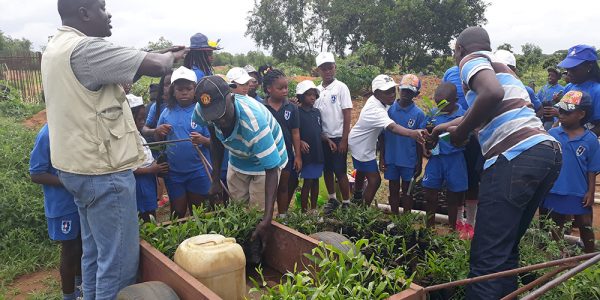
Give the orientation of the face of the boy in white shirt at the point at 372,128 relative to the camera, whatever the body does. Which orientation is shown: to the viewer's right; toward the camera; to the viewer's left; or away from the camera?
to the viewer's right

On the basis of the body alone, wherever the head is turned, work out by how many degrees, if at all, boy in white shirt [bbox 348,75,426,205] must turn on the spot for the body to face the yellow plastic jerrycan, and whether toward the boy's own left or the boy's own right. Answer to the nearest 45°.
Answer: approximately 90° to the boy's own right

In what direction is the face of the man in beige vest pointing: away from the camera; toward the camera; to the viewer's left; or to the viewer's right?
to the viewer's right

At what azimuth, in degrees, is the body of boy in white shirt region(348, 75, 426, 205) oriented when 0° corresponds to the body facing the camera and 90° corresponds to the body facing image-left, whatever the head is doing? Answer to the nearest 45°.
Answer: approximately 270°

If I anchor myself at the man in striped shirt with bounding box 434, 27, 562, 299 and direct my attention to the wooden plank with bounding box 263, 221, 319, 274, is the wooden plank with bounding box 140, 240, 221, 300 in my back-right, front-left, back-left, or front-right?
front-left

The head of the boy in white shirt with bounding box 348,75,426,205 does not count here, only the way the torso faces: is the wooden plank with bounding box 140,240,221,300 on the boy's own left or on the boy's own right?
on the boy's own right

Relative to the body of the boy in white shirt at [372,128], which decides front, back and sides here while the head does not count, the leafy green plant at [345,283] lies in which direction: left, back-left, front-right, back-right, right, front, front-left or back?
right

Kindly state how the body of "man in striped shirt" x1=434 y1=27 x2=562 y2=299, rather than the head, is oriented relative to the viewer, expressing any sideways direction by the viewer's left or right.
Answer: facing away from the viewer and to the left of the viewer

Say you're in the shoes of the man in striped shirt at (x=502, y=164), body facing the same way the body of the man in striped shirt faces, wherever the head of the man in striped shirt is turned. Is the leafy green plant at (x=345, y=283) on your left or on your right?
on your left

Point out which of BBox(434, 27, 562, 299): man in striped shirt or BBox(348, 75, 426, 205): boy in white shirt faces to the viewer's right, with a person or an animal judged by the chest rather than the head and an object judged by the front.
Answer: the boy in white shirt

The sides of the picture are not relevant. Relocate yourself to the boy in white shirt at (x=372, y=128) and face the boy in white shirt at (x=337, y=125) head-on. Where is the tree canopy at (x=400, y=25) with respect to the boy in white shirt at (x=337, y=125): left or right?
right

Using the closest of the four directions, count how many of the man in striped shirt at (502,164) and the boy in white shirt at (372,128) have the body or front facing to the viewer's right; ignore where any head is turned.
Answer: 1

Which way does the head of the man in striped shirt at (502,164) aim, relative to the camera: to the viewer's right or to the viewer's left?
to the viewer's left

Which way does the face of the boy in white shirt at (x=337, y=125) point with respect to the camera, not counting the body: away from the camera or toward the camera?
toward the camera

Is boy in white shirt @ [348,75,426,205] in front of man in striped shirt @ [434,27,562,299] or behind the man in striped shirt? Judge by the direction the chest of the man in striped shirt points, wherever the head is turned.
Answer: in front
